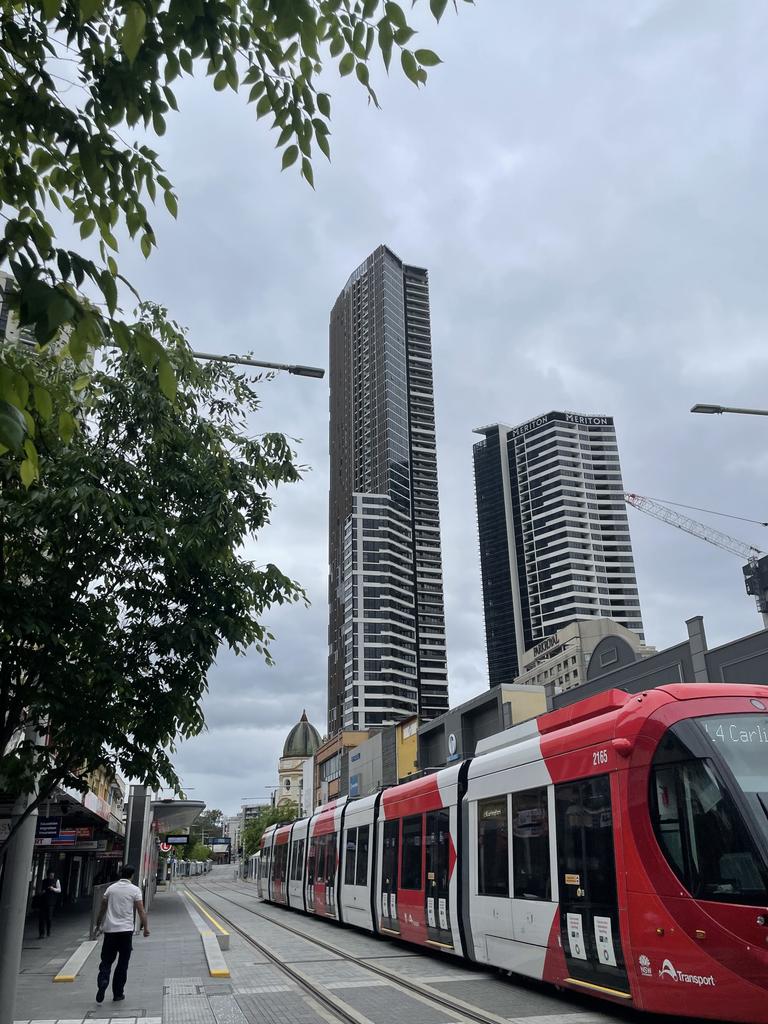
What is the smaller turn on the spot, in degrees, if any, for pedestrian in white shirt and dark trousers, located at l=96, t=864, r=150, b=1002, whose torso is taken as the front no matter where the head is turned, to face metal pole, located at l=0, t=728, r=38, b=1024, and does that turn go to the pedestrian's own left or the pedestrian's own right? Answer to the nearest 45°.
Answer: approximately 135° to the pedestrian's own left

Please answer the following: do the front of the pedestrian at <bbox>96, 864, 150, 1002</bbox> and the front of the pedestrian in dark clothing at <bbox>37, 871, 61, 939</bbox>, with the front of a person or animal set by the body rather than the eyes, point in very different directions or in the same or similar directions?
very different directions

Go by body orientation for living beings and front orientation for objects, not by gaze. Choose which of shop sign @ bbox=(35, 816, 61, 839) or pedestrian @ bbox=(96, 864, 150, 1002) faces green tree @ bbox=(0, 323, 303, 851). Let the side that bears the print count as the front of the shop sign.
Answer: the shop sign

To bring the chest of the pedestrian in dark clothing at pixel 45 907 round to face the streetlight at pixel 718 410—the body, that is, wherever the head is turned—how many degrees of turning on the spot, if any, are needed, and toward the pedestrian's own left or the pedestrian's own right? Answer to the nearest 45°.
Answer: approximately 45° to the pedestrian's own left

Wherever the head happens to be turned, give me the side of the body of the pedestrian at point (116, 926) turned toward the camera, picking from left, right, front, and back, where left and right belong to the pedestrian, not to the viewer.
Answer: back

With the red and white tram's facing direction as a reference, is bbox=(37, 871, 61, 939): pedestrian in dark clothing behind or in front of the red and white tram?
behind

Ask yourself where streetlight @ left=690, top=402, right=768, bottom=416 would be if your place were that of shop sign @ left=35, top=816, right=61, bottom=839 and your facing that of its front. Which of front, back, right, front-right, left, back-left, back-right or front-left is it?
front-left

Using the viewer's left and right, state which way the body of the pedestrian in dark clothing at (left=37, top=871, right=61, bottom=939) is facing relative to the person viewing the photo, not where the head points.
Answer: facing the viewer

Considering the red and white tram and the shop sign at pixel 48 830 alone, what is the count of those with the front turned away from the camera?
0

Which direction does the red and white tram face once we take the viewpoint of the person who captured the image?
facing the viewer and to the right of the viewer

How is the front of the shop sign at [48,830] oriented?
toward the camera
